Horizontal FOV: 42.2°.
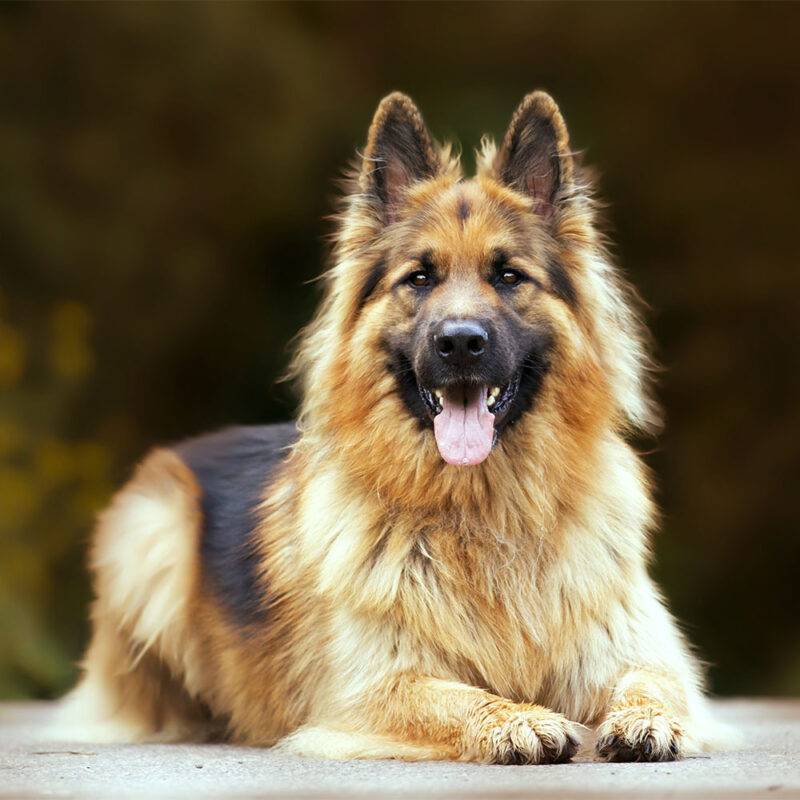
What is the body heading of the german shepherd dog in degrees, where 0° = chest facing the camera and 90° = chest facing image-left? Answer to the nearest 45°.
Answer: approximately 315°
